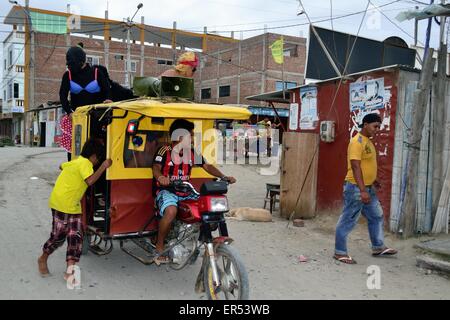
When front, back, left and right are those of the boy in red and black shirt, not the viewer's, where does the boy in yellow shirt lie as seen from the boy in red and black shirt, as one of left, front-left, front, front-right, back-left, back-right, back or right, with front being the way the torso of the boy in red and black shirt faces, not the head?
back-right

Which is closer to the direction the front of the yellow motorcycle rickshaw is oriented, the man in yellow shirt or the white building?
the man in yellow shirt

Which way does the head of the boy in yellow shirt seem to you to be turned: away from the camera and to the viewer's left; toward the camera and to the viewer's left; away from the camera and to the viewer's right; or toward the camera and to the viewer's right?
away from the camera and to the viewer's right

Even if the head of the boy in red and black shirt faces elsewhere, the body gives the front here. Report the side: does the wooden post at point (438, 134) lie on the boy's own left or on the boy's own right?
on the boy's own left

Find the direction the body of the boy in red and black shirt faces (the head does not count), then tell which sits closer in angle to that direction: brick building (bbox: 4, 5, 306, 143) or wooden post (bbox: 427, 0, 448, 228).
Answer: the wooden post

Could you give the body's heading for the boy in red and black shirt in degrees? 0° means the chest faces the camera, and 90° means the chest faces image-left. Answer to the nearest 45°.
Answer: approximately 315°

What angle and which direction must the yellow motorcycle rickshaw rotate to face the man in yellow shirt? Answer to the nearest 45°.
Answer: approximately 45° to its left

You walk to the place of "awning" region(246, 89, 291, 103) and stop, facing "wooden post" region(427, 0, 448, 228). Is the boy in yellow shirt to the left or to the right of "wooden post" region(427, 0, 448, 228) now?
right

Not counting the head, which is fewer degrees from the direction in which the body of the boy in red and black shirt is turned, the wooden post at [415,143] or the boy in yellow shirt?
the wooden post

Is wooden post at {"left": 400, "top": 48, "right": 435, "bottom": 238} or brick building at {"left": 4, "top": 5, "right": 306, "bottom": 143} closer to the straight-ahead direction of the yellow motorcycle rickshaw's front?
the wooden post

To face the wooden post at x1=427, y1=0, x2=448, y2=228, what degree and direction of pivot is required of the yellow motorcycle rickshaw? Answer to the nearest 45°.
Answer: approximately 45° to its left

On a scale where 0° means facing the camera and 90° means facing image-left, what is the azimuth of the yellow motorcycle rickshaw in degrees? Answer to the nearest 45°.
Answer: approximately 315°
